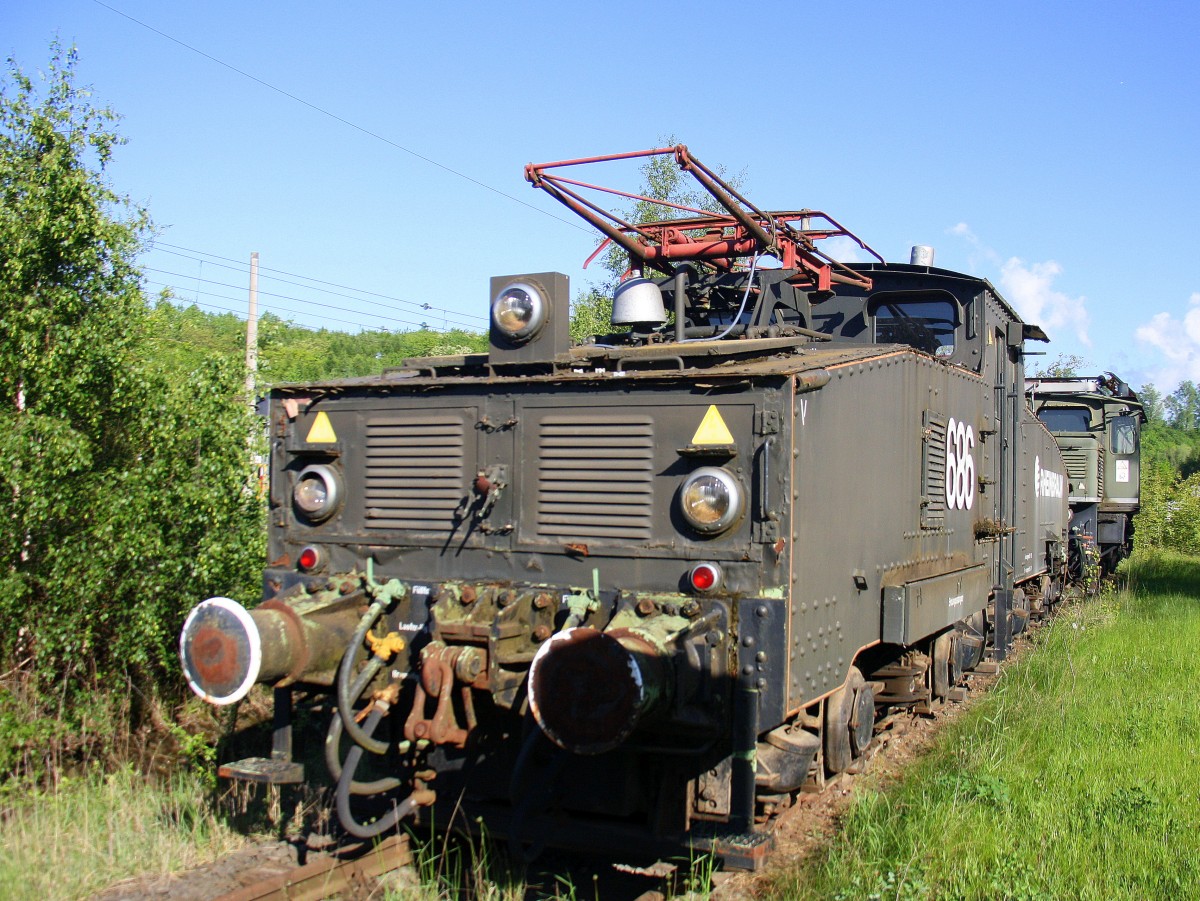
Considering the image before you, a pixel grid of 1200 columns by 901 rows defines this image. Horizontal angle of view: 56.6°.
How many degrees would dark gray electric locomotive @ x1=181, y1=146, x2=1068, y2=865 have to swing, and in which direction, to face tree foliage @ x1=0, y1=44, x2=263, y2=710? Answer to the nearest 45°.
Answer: approximately 90° to its right

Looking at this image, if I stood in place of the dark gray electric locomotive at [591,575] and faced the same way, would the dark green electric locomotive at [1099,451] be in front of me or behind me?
behind

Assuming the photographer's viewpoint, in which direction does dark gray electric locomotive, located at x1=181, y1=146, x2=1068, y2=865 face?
facing the viewer and to the left of the viewer

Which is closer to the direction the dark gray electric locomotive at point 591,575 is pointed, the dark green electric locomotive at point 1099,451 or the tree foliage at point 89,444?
the tree foliage
